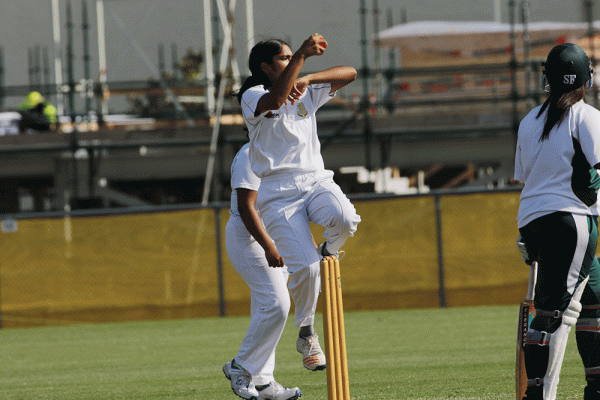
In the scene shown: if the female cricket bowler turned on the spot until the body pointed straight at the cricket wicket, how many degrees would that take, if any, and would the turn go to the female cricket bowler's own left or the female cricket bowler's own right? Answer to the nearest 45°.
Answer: approximately 45° to the female cricket bowler's own right
